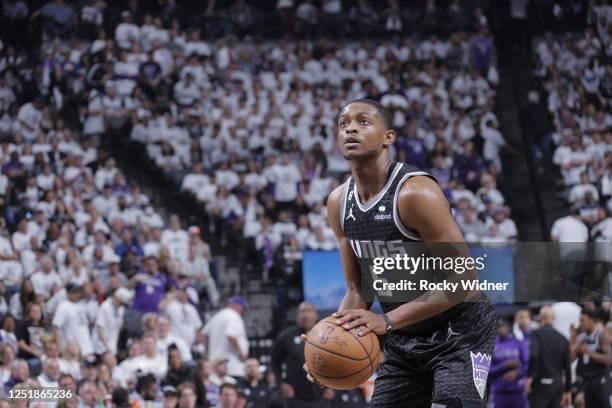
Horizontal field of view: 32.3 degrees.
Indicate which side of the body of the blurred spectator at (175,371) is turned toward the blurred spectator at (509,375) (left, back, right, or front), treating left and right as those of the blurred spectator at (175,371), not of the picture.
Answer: left

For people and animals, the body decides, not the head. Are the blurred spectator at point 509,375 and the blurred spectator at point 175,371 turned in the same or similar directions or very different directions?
same or similar directions

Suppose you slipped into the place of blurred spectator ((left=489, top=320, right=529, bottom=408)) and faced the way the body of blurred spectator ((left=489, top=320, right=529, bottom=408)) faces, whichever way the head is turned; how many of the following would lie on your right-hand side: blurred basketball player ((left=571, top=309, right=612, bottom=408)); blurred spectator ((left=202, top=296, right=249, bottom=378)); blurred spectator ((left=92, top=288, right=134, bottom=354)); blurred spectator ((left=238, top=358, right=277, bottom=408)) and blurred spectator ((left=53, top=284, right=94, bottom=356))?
4

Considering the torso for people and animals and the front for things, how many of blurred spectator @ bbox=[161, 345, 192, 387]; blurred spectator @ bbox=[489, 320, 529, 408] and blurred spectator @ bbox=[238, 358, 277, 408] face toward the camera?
3

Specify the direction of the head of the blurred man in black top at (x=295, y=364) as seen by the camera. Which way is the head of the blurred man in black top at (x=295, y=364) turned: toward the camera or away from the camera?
toward the camera

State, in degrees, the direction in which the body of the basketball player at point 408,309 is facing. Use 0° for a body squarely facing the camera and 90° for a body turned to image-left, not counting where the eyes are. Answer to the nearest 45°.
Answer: approximately 45°

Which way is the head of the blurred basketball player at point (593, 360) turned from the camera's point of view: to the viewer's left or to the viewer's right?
to the viewer's left

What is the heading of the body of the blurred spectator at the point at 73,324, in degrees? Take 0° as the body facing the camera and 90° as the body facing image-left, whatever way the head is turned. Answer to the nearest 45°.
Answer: approximately 315°

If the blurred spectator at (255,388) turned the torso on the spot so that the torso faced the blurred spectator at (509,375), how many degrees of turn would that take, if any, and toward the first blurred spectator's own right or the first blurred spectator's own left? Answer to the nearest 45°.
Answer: approximately 90° to the first blurred spectator's own left

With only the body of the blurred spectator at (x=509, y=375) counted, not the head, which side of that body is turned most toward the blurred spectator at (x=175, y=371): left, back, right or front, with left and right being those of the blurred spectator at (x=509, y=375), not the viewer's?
right

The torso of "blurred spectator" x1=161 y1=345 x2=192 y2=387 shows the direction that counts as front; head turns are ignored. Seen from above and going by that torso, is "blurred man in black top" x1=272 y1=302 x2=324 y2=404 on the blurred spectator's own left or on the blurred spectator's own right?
on the blurred spectator's own left

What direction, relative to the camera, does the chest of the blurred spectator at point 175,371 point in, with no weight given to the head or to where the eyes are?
toward the camera

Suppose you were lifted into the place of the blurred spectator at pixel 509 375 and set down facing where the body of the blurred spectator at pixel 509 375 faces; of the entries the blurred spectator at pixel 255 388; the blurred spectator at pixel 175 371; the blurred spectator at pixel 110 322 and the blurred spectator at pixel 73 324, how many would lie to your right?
4

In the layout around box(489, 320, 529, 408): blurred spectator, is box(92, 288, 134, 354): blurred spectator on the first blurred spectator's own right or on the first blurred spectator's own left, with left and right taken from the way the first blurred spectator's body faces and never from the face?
on the first blurred spectator's own right

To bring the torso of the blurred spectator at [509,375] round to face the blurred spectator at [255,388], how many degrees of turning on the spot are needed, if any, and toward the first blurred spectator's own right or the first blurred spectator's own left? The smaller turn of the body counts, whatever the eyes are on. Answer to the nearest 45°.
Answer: approximately 90° to the first blurred spectator's own right

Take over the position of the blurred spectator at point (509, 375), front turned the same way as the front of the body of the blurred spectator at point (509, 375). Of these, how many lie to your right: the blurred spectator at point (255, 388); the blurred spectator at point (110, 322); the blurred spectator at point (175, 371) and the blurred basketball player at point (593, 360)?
3
